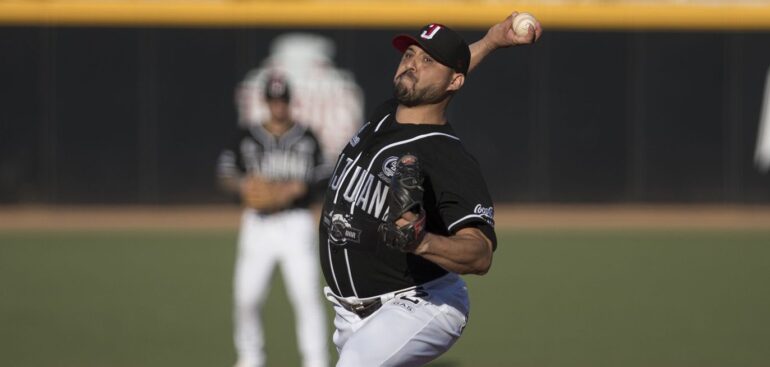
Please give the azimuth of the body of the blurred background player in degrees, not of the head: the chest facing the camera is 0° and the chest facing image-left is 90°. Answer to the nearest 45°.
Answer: approximately 0°

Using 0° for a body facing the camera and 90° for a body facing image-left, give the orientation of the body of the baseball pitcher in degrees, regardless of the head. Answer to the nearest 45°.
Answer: approximately 45°

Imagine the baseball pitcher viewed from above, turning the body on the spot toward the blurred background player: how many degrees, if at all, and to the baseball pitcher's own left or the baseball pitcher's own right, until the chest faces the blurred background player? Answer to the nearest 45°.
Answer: approximately 135° to the baseball pitcher's own right
